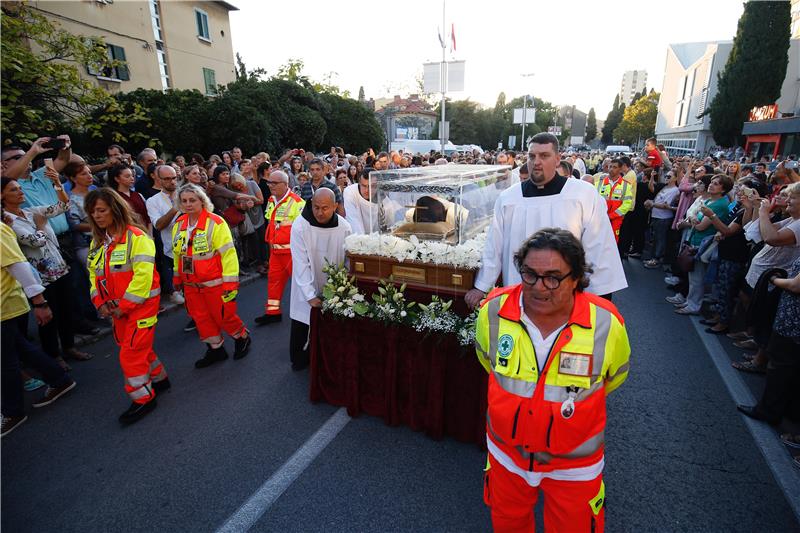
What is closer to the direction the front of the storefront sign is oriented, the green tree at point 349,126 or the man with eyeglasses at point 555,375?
the green tree

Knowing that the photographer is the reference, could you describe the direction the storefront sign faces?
facing the viewer and to the left of the viewer

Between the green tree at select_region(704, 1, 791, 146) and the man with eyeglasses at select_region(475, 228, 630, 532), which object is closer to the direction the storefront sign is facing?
the man with eyeglasses

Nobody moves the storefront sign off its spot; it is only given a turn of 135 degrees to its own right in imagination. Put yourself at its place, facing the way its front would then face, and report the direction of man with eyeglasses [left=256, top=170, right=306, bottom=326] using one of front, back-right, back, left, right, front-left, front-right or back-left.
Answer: back

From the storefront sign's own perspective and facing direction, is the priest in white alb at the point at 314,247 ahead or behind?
ahead

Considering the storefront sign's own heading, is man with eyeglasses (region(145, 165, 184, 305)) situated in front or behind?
in front

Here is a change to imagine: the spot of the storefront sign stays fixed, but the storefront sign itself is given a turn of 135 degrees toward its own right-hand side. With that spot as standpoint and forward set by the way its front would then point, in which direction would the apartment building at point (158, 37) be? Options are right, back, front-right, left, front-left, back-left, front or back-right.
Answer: back-left

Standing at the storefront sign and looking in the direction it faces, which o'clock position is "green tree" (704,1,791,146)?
The green tree is roughly at 4 o'clock from the storefront sign.

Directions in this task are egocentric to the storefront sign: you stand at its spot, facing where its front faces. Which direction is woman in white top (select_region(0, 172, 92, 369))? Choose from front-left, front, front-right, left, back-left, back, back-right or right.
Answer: front-left

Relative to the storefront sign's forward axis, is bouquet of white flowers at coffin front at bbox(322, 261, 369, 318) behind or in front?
in front

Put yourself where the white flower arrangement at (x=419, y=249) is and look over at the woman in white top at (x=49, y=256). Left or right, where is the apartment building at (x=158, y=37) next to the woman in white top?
right
